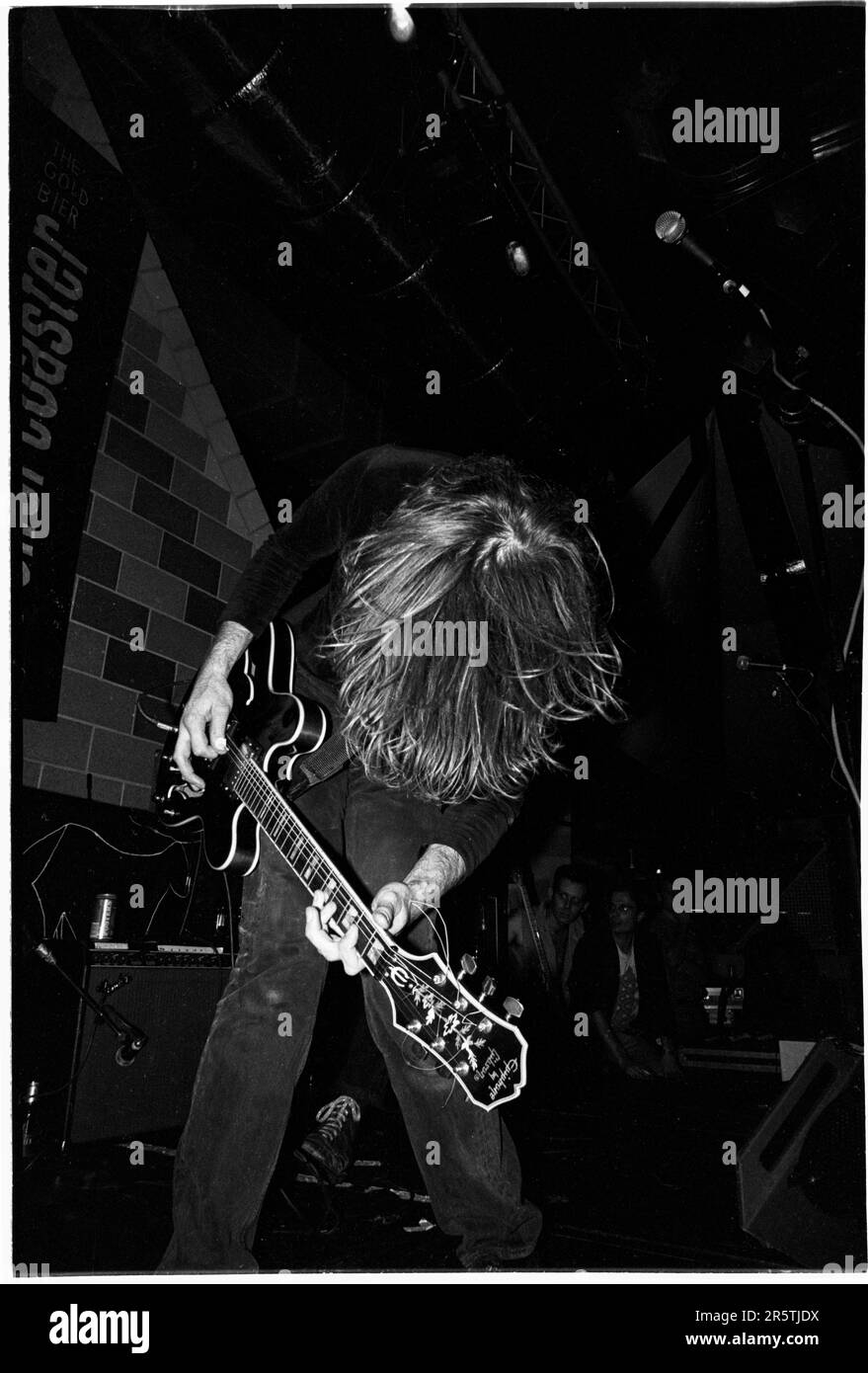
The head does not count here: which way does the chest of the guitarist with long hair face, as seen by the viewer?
toward the camera

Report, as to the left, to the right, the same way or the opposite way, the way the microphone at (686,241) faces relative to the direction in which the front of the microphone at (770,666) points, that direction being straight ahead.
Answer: the same way

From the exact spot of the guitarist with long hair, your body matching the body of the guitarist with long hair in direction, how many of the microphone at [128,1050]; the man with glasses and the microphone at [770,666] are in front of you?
0

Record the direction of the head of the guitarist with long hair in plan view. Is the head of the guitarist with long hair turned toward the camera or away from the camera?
toward the camera

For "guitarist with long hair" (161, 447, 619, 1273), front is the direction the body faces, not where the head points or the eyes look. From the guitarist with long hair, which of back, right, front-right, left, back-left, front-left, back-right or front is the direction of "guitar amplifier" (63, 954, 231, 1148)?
back-right

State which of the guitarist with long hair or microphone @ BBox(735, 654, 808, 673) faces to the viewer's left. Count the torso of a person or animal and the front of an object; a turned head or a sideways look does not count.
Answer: the microphone

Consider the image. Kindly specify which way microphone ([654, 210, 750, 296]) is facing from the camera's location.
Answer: facing to the left of the viewer

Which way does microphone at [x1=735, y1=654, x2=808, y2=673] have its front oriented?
to the viewer's left

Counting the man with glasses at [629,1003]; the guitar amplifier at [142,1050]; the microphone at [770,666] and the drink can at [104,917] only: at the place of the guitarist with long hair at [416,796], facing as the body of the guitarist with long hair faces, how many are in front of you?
0

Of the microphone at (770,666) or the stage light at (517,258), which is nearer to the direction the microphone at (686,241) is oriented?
the stage light

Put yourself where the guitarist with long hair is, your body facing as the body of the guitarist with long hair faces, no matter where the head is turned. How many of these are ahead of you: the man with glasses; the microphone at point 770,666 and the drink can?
0

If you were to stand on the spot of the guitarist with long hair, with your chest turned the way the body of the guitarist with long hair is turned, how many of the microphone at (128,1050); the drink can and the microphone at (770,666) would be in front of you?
0

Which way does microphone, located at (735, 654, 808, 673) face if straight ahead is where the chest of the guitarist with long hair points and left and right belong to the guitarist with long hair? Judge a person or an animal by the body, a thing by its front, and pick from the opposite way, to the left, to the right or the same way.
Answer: to the right

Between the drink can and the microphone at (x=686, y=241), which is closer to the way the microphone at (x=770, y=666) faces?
the drink can
